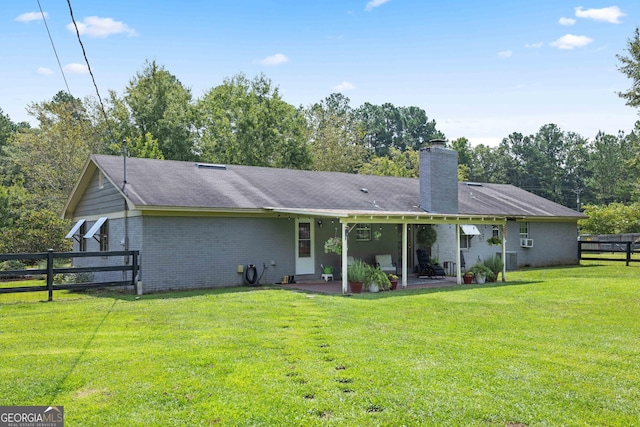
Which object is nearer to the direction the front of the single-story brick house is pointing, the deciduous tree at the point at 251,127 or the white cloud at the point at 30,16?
the deciduous tree

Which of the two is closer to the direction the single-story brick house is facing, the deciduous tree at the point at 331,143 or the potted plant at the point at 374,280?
the deciduous tree

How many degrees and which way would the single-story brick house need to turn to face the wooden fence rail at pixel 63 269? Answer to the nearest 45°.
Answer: approximately 90° to its left

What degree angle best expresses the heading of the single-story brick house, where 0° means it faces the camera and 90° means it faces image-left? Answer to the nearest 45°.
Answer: approximately 135°
